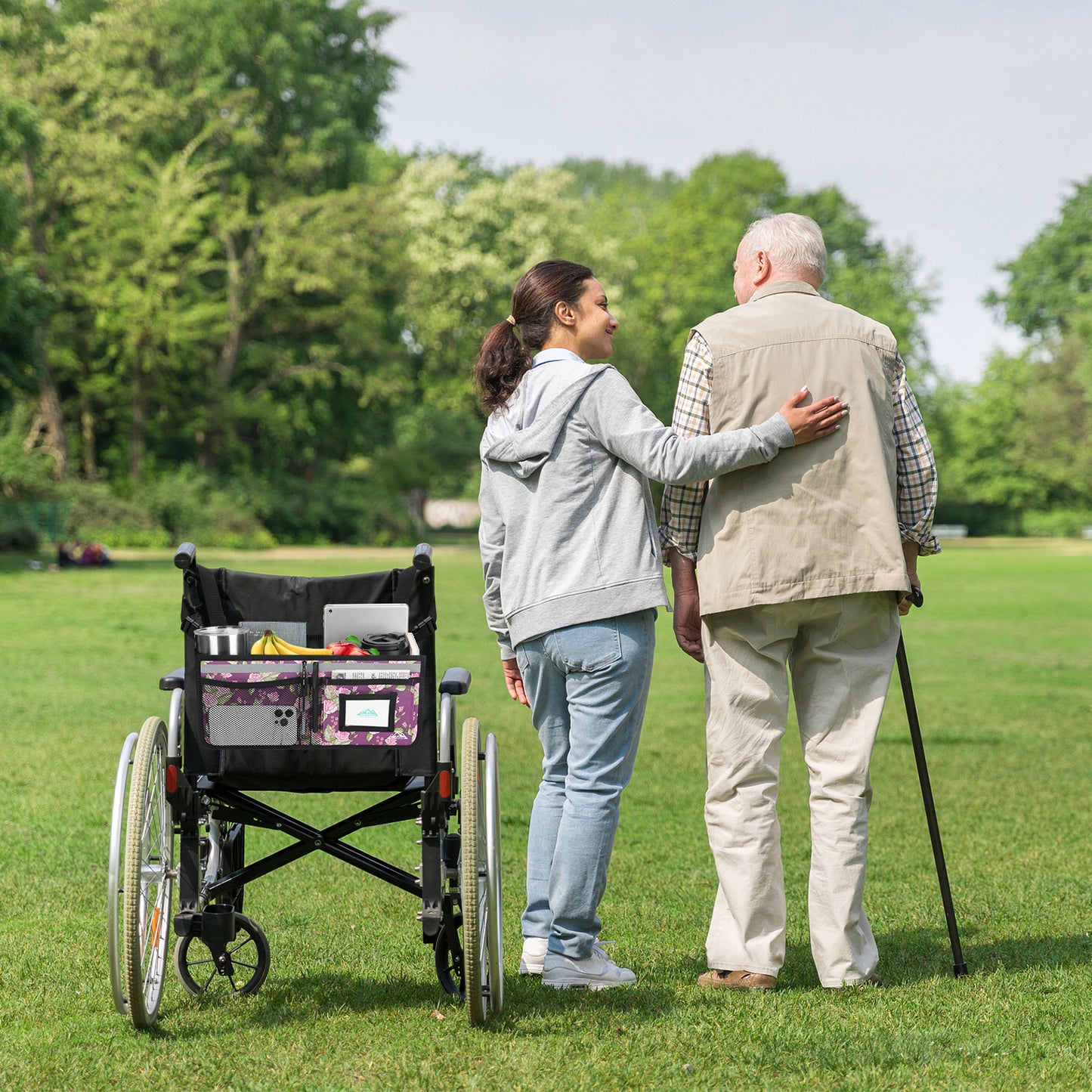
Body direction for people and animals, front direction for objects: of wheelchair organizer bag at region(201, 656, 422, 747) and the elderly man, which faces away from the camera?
the elderly man

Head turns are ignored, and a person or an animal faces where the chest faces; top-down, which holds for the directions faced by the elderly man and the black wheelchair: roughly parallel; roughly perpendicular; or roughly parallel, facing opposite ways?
roughly parallel

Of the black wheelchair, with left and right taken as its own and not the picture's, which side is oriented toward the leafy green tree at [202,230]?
front

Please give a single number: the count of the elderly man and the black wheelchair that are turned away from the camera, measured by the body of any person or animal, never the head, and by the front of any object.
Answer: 2

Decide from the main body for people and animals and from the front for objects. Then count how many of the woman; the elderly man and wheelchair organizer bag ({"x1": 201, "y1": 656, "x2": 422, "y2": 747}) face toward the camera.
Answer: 1

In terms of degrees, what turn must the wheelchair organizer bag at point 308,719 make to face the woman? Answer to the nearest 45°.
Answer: approximately 90° to its left

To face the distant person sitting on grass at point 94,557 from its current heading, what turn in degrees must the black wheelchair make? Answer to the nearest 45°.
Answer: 0° — it already faces them

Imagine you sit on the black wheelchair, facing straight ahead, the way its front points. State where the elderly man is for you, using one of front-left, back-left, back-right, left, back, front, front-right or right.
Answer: right

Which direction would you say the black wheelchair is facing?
away from the camera

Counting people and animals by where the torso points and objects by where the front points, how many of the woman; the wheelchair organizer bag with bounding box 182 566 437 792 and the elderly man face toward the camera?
1

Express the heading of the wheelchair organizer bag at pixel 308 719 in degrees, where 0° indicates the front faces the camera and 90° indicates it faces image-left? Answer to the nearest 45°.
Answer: approximately 0°

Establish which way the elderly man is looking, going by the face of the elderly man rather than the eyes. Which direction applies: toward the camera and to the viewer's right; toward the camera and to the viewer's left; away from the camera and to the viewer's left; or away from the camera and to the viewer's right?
away from the camera and to the viewer's left

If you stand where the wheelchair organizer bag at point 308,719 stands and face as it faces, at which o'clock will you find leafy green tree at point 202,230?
The leafy green tree is roughly at 6 o'clock from the wheelchair organizer bag.

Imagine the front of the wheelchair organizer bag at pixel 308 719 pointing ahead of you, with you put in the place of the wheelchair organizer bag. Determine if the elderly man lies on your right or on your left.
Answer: on your left

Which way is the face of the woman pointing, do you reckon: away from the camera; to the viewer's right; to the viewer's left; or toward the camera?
to the viewer's right

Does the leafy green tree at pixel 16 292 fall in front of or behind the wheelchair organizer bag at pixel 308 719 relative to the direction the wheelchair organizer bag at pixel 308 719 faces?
behind

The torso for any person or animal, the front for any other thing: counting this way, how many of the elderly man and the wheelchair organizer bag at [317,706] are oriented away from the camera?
1

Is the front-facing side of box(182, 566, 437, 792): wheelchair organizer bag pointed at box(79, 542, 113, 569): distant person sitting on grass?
no
